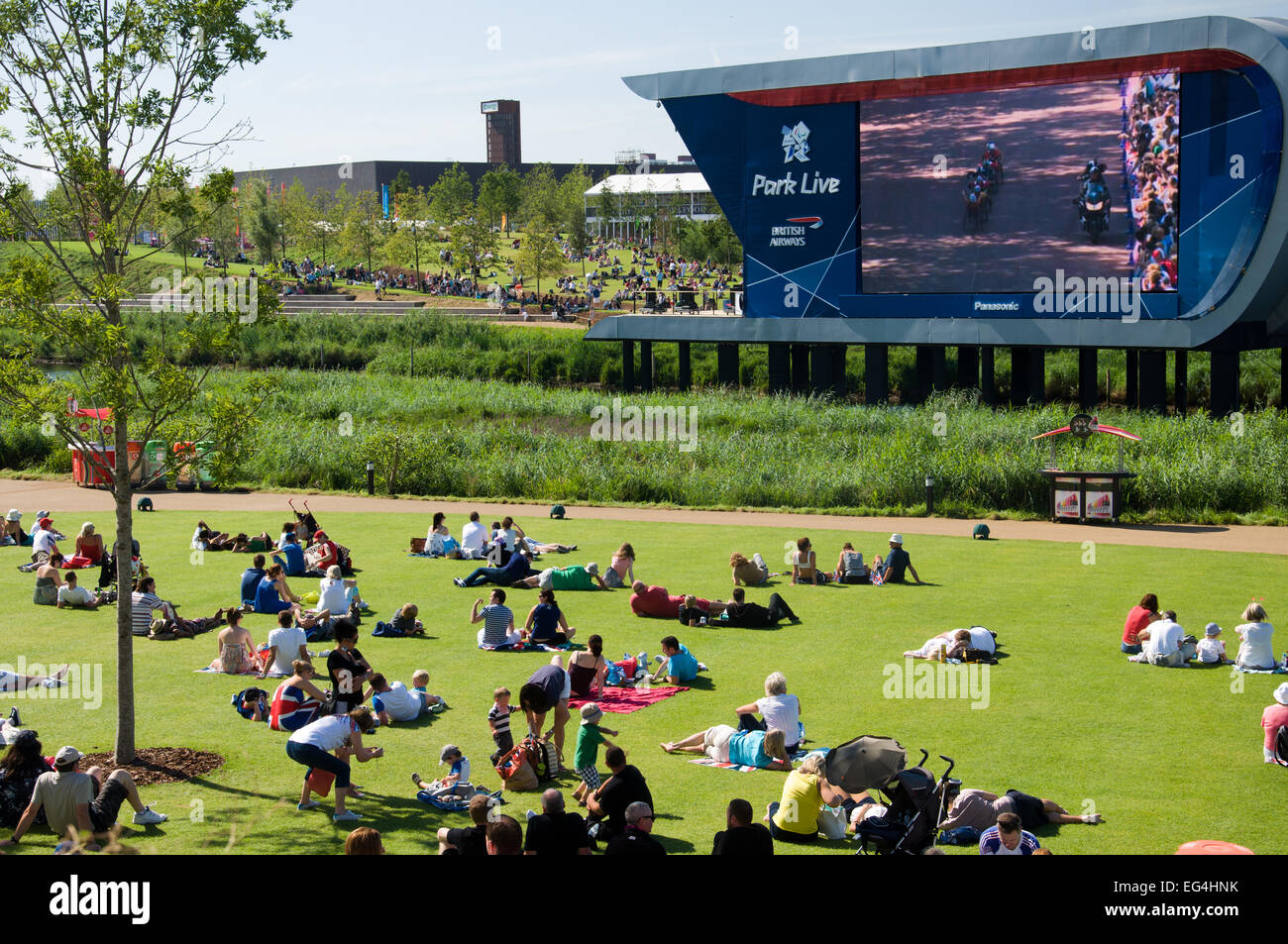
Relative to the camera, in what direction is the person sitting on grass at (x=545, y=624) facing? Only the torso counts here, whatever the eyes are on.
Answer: away from the camera

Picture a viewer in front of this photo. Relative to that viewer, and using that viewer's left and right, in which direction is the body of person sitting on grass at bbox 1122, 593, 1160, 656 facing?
facing away from the viewer and to the right of the viewer

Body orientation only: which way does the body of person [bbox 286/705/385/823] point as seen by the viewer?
to the viewer's right

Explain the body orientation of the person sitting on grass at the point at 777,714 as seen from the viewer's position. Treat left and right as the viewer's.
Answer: facing away from the viewer and to the left of the viewer

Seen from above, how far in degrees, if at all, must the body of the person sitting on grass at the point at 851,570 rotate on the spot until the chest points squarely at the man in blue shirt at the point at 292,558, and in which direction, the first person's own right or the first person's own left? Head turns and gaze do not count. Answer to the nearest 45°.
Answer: approximately 90° to the first person's own left

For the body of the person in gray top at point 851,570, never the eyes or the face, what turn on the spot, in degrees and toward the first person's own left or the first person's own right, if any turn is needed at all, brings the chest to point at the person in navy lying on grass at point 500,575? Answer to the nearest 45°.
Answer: approximately 90° to the first person's own left

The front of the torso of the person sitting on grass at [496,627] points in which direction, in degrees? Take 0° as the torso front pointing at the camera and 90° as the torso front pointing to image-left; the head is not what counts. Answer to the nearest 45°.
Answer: approximately 180°

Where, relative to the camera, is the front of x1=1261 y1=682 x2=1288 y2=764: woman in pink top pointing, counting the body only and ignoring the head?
away from the camera

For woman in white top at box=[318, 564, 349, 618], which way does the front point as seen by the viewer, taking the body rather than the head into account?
away from the camera

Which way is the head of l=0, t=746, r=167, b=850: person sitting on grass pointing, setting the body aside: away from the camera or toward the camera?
away from the camera

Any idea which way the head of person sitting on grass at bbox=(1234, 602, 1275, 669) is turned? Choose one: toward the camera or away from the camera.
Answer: away from the camera

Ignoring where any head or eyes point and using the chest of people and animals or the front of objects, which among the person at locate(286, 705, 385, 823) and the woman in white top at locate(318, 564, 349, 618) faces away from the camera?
the woman in white top

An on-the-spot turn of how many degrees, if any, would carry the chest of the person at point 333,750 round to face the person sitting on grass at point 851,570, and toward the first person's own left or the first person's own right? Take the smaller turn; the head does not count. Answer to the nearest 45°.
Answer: approximately 45° to the first person's own left
